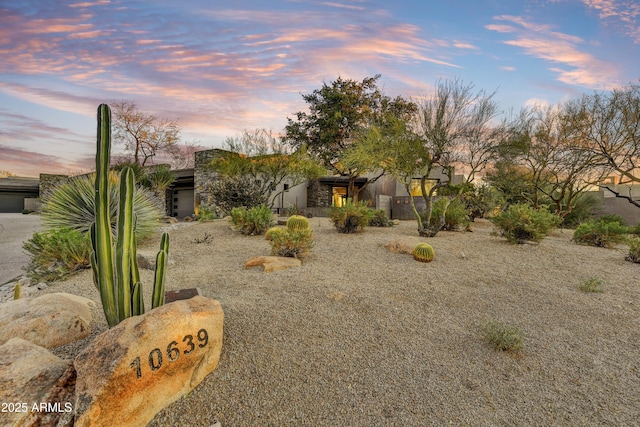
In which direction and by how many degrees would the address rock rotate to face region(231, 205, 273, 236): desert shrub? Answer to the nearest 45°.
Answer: approximately 135° to its left

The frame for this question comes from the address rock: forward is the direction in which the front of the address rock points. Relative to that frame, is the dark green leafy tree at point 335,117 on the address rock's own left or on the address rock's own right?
on the address rock's own left

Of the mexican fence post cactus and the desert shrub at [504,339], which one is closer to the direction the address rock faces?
the desert shrub

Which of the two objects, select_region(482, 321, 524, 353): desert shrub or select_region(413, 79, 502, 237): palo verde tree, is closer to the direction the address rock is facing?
the desert shrub

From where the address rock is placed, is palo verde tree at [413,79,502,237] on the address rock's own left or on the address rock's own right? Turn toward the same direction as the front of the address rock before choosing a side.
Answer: on the address rock's own left

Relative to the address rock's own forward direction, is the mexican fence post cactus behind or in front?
behind

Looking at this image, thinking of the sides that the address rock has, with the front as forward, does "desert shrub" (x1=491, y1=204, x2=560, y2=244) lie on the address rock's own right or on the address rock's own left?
on the address rock's own left
